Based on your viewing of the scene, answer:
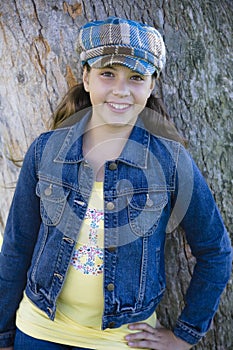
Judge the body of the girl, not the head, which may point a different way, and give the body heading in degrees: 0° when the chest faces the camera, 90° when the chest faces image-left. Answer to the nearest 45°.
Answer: approximately 0°
